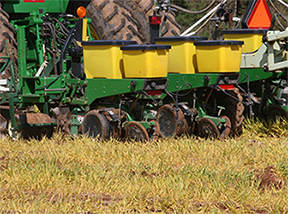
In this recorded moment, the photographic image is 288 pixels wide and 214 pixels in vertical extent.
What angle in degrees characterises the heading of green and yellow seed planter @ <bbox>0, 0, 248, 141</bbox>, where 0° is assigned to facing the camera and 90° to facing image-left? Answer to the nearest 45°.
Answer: approximately 135°

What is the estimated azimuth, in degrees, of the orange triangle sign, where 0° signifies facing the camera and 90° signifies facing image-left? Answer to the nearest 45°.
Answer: approximately 315°
